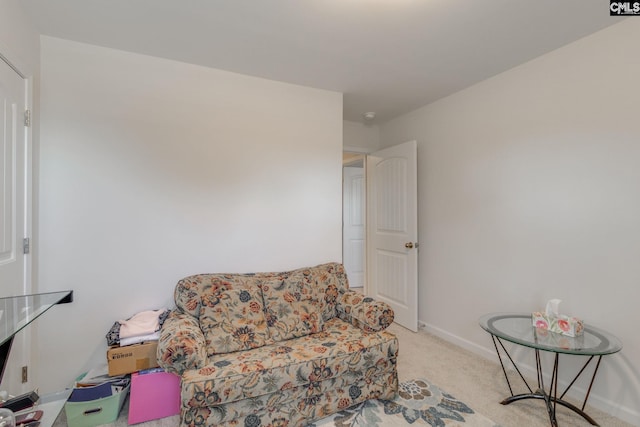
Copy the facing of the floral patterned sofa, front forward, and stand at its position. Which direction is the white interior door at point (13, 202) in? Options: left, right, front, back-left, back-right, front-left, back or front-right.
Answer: back-right

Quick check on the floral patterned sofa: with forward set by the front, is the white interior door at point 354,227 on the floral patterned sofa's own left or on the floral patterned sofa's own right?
on the floral patterned sofa's own left

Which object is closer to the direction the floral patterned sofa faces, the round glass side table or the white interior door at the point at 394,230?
the round glass side table

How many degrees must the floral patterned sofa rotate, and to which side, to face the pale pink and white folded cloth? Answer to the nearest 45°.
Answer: approximately 135° to its right

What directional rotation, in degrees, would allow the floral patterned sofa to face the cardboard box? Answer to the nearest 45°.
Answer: approximately 135° to its right

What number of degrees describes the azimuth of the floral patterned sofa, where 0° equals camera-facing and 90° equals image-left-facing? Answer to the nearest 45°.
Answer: approximately 315°

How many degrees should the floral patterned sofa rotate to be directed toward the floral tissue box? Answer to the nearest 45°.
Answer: approximately 45° to its left
